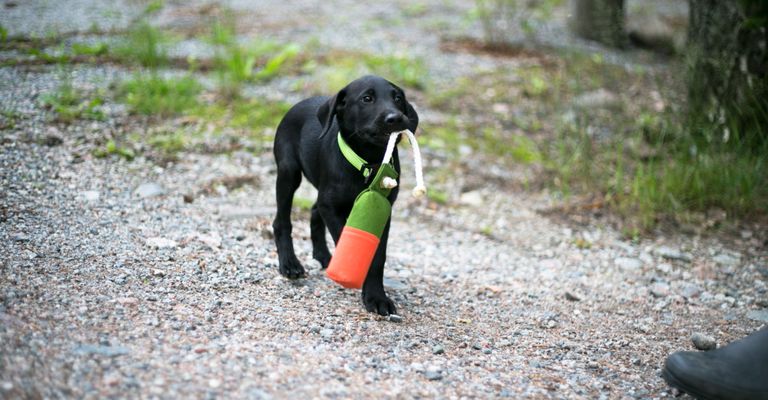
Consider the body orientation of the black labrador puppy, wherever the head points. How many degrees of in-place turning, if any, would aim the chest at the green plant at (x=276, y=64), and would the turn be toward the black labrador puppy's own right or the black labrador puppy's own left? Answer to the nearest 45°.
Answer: approximately 135° to the black labrador puppy's own left

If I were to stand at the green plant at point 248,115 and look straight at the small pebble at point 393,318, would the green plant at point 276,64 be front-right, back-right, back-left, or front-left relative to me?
back-left

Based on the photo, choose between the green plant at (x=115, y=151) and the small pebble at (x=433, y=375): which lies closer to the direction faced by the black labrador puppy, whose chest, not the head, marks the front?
the small pebble

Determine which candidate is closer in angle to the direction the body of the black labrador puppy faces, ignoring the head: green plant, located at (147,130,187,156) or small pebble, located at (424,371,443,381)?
the small pebble

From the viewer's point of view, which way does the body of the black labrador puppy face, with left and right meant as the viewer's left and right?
facing the viewer and to the right of the viewer

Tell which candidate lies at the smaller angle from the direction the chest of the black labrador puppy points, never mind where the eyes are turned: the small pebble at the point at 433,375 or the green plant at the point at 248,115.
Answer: the small pebble

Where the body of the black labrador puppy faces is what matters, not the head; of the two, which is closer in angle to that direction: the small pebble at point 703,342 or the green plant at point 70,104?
the small pebble

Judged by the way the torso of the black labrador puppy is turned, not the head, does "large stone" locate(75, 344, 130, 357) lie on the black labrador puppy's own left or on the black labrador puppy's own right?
on the black labrador puppy's own right

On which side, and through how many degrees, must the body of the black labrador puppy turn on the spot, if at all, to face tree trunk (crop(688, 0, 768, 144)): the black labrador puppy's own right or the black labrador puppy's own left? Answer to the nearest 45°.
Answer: approximately 90° to the black labrador puppy's own left

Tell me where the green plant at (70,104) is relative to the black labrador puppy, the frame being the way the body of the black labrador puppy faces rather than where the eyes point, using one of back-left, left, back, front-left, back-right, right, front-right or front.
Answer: back

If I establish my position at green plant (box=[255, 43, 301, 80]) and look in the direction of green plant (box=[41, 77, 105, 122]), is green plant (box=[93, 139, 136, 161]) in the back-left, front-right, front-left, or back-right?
front-left

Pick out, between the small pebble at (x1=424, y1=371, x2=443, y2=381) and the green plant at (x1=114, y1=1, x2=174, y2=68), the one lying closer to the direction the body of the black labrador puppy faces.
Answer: the small pebble

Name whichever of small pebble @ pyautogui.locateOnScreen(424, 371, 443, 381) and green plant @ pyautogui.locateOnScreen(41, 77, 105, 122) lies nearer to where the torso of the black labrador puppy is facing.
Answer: the small pebble
